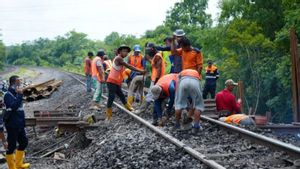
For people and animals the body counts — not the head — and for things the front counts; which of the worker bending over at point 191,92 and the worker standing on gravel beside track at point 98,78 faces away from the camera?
the worker bending over

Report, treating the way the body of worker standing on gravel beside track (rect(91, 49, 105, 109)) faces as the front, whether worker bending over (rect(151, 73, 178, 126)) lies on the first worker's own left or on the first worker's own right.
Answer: on the first worker's own right

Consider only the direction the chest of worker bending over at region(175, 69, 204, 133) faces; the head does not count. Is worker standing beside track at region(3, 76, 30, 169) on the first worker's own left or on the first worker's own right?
on the first worker's own left

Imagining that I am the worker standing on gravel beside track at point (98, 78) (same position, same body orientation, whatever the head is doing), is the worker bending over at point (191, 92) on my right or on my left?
on my right

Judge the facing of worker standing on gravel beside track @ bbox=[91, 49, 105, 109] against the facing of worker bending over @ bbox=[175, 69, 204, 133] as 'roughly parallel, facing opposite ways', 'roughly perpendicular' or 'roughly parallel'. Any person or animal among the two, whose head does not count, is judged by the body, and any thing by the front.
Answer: roughly perpendicular

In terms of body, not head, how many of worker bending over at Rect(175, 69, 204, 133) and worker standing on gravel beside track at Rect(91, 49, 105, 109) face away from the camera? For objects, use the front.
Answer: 1

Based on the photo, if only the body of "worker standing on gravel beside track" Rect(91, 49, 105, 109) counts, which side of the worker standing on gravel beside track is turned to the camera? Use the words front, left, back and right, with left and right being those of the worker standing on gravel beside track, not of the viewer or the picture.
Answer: right

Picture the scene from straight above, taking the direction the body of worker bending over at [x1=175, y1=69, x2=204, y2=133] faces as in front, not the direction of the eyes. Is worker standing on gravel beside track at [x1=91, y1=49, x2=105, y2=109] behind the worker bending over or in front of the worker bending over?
in front
